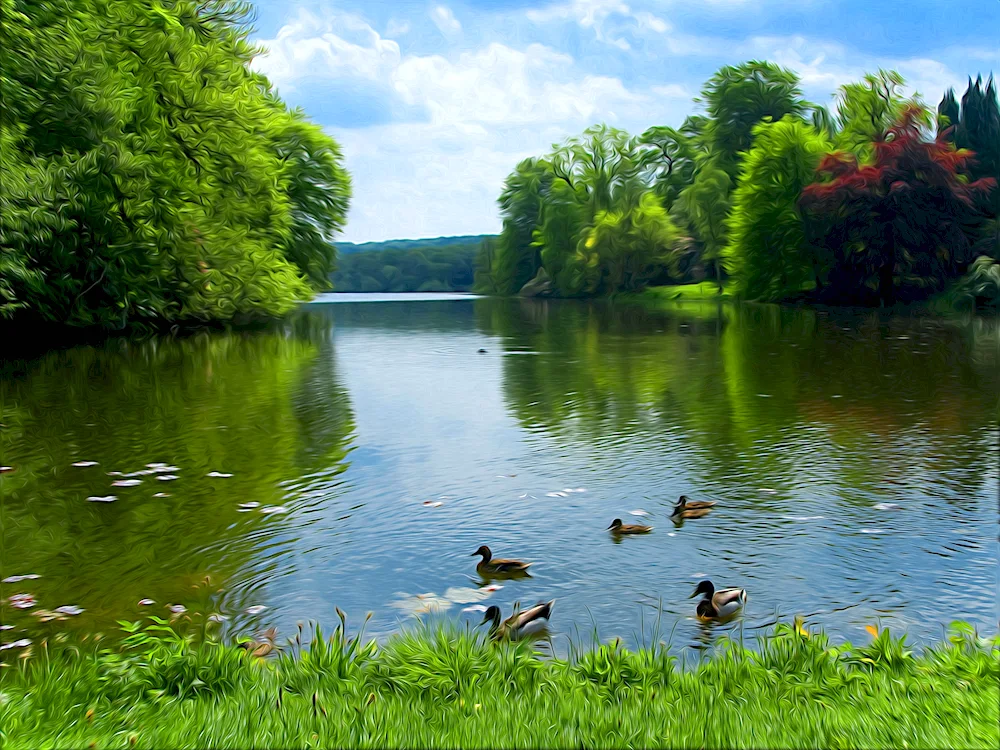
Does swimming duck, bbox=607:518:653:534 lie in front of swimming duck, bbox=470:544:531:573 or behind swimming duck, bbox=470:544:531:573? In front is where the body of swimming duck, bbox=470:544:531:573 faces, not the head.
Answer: behind

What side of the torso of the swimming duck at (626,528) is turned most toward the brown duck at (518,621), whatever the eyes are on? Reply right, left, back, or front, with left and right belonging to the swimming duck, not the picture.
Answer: left

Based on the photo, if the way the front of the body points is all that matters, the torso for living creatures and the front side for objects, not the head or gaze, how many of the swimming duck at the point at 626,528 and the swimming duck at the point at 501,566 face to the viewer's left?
2

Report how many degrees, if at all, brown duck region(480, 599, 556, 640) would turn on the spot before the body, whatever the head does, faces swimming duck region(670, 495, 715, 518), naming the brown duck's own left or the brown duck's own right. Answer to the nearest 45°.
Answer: approximately 135° to the brown duck's own right

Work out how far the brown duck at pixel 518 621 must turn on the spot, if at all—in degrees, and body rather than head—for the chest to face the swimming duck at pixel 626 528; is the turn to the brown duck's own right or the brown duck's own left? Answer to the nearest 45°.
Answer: approximately 135° to the brown duck's own right

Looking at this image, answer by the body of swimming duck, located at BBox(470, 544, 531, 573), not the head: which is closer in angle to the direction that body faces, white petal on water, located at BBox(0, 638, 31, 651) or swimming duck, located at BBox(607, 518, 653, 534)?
the white petal on water

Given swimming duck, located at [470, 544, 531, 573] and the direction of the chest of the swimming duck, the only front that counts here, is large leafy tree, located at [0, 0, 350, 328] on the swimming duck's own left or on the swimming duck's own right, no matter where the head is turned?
on the swimming duck's own right

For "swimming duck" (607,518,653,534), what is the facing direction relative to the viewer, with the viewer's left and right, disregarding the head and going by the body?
facing to the left of the viewer

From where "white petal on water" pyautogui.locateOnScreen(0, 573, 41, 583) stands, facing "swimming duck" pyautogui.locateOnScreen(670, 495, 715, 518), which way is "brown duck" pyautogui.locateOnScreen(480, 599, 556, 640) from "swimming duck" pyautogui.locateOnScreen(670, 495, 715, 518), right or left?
right

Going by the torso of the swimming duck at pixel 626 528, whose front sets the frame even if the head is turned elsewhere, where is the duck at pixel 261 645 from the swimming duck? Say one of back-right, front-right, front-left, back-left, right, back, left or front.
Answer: front-left

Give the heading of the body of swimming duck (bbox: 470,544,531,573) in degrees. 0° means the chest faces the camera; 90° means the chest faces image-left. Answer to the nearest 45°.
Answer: approximately 90°

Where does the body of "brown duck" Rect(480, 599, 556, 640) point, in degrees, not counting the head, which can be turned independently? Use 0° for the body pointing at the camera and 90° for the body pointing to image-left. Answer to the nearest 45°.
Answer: approximately 90°
